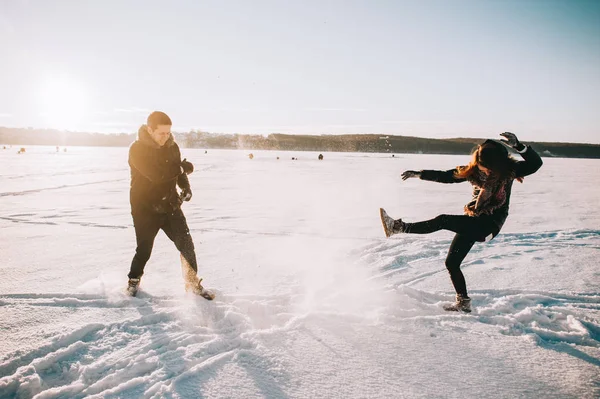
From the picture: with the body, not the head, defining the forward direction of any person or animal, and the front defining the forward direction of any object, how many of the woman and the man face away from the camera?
0

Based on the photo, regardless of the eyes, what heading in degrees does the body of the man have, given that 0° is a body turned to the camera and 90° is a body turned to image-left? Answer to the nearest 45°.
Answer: approximately 315°

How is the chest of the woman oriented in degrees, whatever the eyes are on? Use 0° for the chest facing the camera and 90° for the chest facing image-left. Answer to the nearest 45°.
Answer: approximately 45°

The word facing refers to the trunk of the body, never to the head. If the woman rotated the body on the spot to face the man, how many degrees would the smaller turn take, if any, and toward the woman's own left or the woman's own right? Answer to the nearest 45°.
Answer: approximately 45° to the woman's own right

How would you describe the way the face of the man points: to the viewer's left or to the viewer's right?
to the viewer's right

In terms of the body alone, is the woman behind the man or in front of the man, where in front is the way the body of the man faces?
in front
